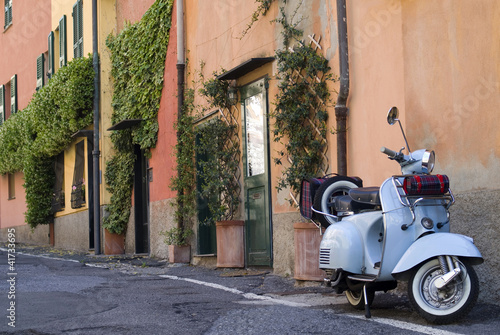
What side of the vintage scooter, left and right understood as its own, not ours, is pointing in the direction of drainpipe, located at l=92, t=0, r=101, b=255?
back

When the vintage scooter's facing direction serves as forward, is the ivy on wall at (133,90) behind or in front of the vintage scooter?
behind

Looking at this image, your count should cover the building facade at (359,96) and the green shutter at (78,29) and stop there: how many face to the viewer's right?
0

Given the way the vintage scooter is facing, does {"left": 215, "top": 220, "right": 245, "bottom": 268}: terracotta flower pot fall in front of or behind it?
behind

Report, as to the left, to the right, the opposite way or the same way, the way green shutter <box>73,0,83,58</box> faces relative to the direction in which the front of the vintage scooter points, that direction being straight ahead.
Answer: to the right

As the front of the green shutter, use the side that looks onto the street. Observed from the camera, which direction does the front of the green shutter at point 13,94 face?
facing the viewer and to the left of the viewer

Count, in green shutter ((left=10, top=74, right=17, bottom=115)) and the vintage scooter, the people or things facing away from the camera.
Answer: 0

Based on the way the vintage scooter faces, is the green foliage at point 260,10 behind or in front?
behind

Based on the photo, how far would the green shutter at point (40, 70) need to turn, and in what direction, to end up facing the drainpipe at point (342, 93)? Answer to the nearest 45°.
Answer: approximately 45° to its left

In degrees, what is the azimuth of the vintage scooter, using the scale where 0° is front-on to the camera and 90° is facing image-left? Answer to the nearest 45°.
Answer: approximately 315°
